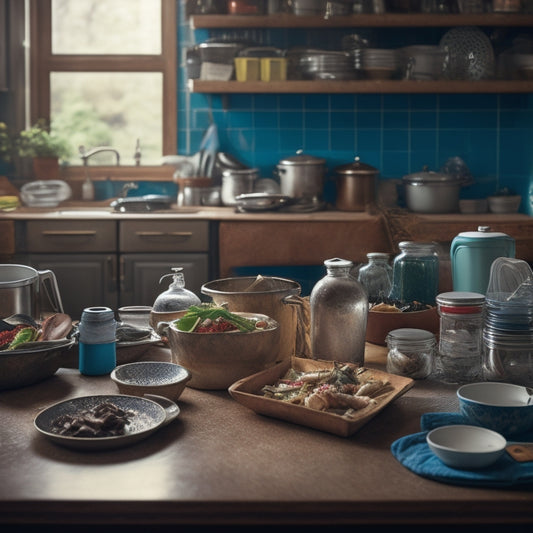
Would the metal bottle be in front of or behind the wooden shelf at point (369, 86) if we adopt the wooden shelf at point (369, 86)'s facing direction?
in front

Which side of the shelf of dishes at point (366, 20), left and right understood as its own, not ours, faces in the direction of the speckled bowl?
front

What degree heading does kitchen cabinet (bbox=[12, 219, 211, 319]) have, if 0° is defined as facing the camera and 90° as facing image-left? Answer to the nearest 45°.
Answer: approximately 0°

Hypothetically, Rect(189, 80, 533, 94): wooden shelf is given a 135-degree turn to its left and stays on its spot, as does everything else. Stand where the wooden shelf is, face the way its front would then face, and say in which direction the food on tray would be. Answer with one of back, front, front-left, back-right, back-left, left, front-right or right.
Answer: back-right

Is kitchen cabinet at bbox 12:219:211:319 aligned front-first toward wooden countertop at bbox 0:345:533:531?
yes

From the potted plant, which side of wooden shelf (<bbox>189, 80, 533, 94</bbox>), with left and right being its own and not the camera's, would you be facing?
right

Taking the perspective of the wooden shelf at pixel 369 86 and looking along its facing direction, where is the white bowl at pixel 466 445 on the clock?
The white bowl is roughly at 12 o'clock from the wooden shelf.

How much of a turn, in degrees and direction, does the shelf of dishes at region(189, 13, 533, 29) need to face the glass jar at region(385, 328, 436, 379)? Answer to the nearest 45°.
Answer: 0° — it already faces it

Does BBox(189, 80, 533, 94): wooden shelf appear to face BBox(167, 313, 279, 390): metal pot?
yes

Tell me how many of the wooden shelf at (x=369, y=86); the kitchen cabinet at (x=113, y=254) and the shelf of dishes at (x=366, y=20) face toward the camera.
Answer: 3
